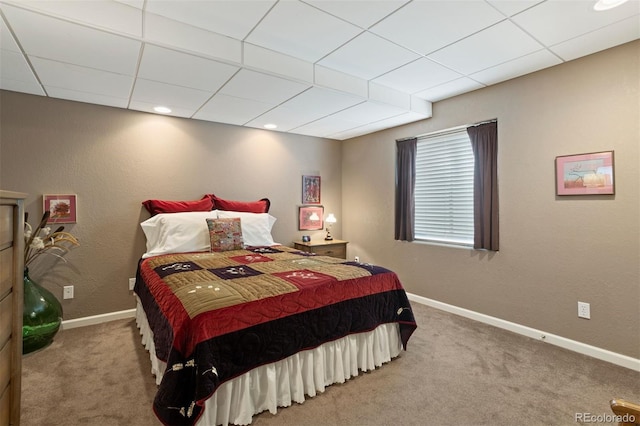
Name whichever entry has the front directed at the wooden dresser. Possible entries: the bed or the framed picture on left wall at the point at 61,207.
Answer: the framed picture on left wall

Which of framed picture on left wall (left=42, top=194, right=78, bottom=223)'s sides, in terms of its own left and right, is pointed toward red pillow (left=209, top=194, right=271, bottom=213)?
left

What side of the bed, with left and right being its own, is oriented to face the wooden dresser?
right

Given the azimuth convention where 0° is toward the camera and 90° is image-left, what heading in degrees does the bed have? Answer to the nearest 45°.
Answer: approximately 315°

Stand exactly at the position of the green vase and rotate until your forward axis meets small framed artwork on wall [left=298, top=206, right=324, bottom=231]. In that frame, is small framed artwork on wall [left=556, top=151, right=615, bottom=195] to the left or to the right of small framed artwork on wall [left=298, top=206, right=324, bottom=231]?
right

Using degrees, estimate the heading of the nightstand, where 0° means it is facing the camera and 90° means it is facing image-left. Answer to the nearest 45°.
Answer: approximately 315°

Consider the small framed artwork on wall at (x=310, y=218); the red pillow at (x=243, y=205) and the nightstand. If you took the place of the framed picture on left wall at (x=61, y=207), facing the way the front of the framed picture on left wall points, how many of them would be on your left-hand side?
3

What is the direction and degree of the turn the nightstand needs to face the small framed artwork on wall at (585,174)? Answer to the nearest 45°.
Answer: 0° — it already faces it

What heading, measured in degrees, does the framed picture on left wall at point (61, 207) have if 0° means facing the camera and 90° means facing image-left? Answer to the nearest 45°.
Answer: approximately 0°

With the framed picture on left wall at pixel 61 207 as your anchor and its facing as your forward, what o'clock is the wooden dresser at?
The wooden dresser is roughly at 12 o'clock from the framed picture on left wall.

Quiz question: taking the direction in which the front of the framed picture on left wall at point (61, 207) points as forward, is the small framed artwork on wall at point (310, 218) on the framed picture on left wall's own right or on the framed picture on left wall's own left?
on the framed picture on left wall's own left

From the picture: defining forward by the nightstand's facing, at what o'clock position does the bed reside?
The bed is roughly at 2 o'clock from the nightstand.
